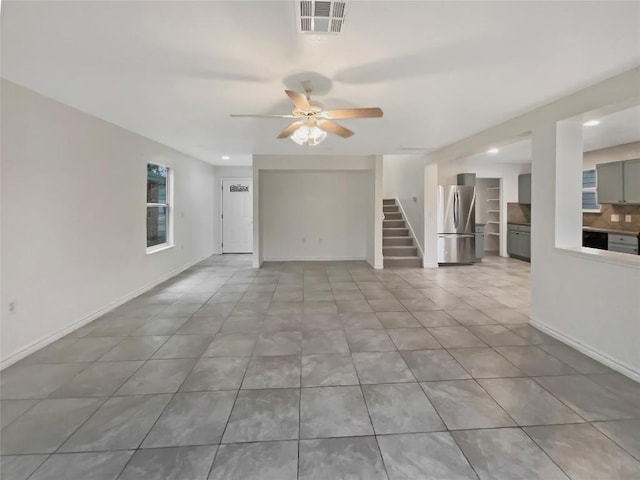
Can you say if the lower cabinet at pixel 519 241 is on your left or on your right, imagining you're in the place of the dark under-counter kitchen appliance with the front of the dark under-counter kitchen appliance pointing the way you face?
on your right

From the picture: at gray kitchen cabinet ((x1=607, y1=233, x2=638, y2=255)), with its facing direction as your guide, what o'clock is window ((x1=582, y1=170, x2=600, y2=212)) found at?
The window is roughly at 4 o'clock from the gray kitchen cabinet.

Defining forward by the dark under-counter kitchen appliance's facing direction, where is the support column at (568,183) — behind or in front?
in front

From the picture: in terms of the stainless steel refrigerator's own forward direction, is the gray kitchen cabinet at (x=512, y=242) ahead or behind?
behind

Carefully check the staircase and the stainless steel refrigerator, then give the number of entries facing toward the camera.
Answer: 2

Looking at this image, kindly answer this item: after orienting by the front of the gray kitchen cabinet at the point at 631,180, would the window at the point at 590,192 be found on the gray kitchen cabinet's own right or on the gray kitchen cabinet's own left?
on the gray kitchen cabinet's own right

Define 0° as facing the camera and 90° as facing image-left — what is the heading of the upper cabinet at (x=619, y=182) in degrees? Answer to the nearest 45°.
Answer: approximately 45°
